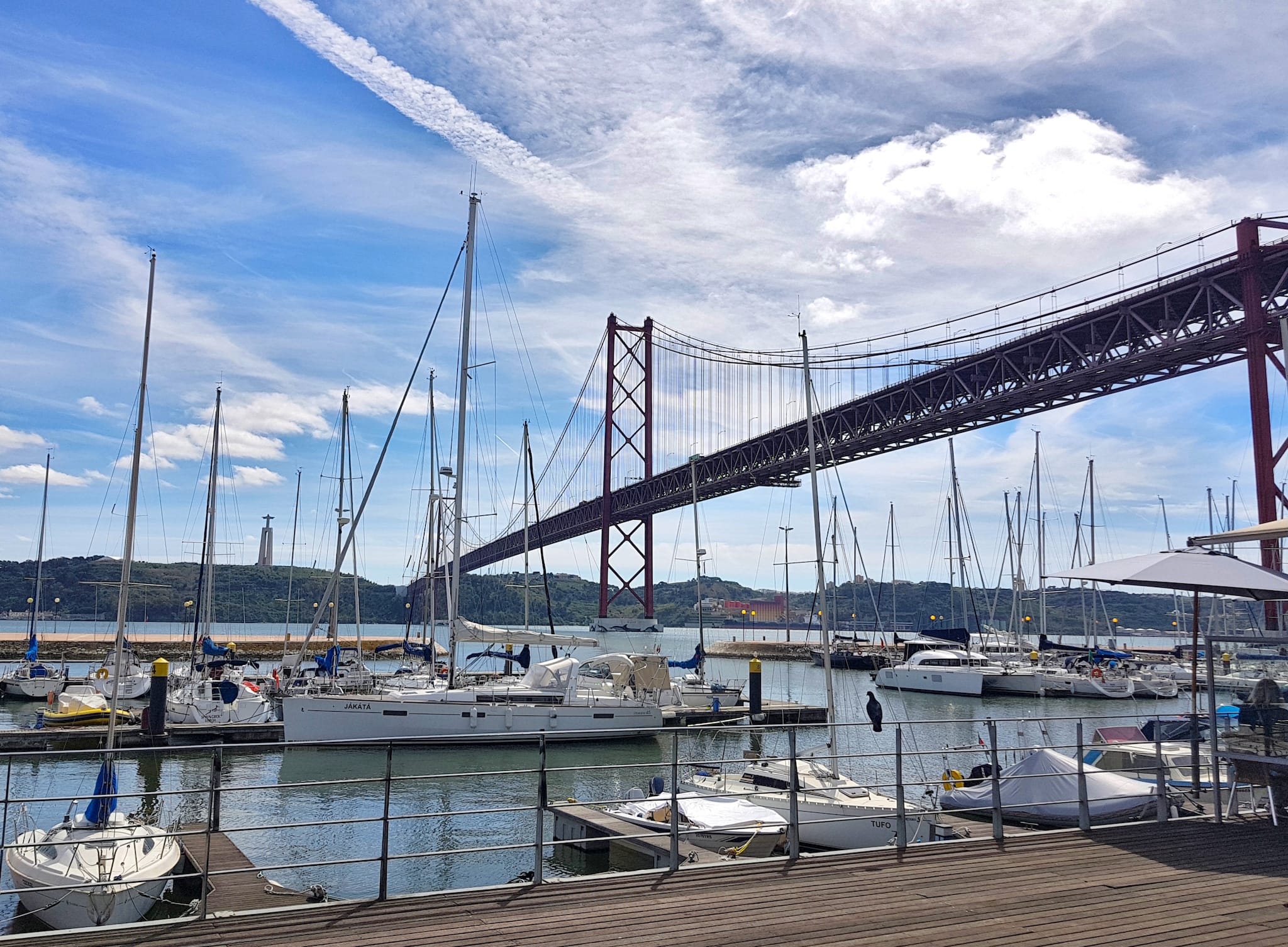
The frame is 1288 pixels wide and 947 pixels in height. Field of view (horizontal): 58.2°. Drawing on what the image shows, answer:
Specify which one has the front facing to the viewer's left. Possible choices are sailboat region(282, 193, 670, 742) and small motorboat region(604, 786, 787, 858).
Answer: the sailboat

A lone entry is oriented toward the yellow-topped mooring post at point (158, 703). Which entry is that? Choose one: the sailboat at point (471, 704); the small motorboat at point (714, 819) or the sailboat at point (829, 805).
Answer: the sailboat at point (471, 704)

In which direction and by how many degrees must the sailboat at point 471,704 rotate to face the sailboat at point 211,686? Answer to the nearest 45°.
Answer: approximately 45° to its right

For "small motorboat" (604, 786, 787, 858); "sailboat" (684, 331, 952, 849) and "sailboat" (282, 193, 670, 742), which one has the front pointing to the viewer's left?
"sailboat" (282, 193, 670, 742)

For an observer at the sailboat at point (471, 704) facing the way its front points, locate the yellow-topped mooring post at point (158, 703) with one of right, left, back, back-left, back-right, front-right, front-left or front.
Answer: front

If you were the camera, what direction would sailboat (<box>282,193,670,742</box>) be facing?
facing to the left of the viewer

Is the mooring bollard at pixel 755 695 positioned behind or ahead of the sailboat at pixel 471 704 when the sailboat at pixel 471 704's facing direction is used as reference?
behind

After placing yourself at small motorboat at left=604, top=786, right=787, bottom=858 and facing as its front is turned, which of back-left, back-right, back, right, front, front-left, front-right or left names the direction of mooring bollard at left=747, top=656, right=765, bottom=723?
back-left

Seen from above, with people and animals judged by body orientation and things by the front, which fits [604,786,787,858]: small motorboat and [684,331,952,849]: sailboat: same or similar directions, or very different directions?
same or similar directions

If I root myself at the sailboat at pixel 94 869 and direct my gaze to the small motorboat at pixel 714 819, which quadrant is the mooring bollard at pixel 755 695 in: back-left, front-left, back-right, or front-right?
front-left
